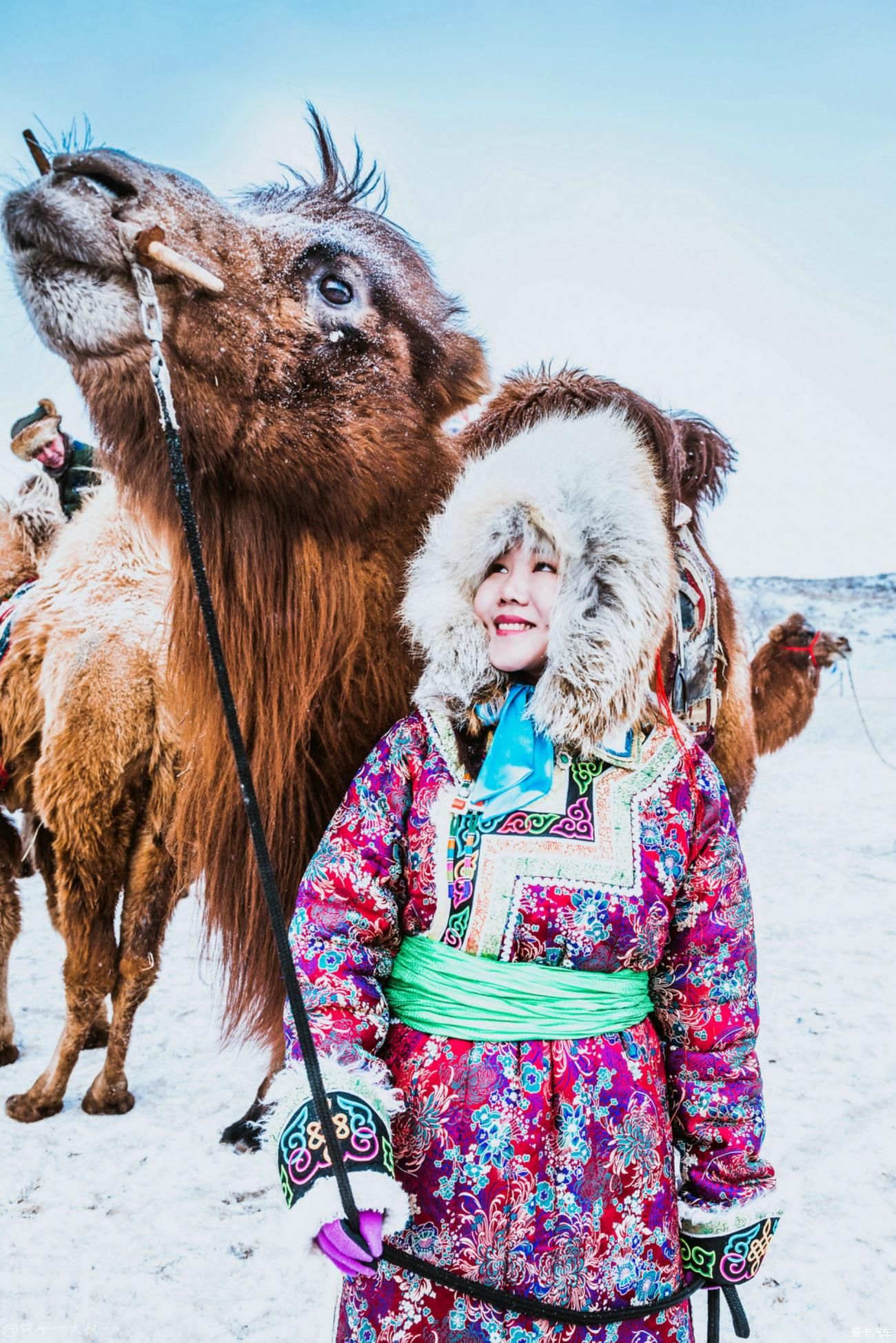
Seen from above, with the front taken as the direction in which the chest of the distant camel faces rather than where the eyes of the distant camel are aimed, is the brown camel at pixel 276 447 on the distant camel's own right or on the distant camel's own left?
on the distant camel's own right

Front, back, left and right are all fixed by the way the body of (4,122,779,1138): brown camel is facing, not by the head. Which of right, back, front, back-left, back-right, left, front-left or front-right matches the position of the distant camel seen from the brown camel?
back

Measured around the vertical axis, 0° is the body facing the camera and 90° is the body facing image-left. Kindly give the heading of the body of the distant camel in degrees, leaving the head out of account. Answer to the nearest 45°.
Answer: approximately 270°

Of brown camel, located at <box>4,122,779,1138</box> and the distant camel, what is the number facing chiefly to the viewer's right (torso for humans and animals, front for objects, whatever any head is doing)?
1

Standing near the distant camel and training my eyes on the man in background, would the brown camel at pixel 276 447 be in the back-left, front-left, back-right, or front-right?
front-left

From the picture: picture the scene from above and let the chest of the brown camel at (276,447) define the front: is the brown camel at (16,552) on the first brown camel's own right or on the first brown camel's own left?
on the first brown camel's own right

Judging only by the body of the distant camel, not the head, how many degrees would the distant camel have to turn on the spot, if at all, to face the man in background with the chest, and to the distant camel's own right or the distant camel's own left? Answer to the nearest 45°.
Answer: approximately 135° to the distant camel's own right

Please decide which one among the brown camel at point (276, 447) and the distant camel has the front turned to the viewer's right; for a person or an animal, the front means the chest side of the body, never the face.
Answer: the distant camel
